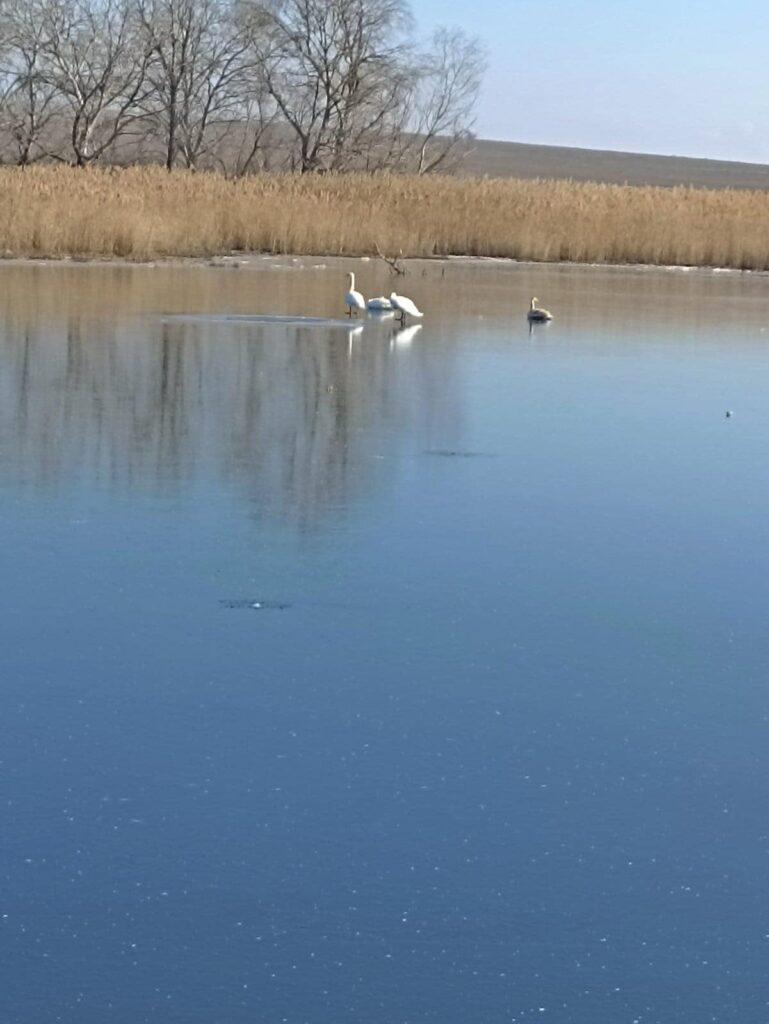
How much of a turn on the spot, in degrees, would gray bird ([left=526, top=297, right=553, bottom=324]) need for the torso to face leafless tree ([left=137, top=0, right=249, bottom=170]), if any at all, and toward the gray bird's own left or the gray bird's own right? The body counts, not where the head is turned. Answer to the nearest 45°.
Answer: approximately 90° to the gray bird's own right

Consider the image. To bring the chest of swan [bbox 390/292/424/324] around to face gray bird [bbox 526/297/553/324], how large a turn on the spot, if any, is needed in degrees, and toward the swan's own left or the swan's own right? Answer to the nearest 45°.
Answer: approximately 135° to the swan's own right

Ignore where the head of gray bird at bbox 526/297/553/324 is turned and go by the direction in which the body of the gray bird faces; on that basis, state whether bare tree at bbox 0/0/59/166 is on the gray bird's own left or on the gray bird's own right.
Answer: on the gray bird's own right

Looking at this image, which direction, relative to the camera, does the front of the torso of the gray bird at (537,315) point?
to the viewer's left

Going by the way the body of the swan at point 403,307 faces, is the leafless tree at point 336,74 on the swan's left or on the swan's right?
on the swan's right

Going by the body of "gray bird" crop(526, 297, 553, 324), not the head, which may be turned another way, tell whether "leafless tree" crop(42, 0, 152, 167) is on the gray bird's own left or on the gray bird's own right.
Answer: on the gray bird's own right
